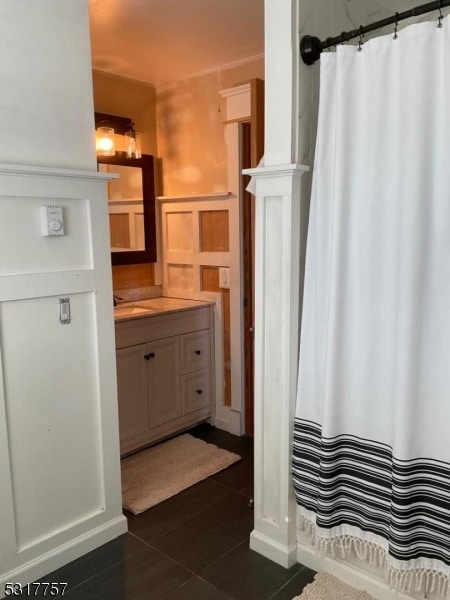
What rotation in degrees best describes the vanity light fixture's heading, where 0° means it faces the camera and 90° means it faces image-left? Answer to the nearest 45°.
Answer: approximately 315°

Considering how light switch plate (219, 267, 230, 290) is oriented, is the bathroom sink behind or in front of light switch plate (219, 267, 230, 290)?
in front

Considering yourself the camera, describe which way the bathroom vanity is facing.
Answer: facing the viewer and to the right of the viewer

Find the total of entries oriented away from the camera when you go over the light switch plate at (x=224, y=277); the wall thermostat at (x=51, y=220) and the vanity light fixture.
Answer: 0

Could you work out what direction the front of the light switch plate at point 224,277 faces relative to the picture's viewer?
facing the viewer and to the left of the viewer

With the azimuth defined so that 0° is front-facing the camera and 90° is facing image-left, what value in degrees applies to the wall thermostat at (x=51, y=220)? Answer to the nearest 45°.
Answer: approximately 315°

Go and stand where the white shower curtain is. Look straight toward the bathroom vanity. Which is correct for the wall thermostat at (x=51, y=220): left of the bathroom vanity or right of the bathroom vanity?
left

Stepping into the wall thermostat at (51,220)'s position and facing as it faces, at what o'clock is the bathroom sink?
The bathroom sink is roughly at 8 o'clock from the wall thermostat.

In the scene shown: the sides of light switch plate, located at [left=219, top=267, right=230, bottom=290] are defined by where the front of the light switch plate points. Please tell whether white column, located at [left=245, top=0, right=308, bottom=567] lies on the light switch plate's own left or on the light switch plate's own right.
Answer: on the light switch plate's own left

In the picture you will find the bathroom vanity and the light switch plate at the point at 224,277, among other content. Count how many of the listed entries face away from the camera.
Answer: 0
